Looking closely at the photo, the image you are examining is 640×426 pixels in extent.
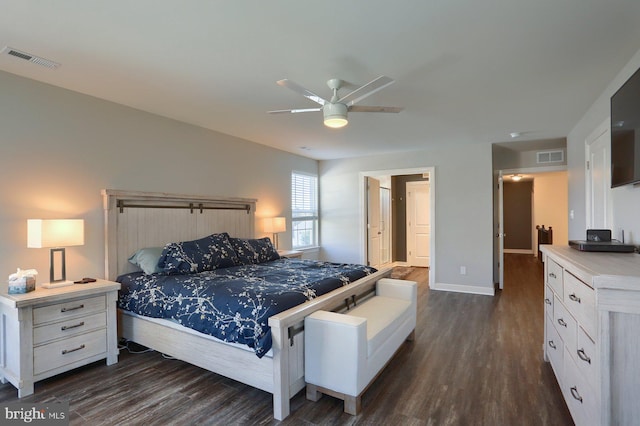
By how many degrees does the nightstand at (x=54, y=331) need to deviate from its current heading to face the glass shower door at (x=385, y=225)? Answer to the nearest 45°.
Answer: approximately 45° to its left

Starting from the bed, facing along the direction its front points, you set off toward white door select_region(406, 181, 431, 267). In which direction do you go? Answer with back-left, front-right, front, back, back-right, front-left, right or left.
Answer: left

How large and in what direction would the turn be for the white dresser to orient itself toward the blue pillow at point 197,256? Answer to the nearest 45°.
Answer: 0° — it already faces it

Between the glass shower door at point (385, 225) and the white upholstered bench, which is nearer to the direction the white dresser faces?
the white upholstered bench

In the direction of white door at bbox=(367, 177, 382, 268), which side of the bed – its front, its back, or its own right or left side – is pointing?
left

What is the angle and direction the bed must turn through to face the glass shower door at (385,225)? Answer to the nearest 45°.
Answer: approximately 90° to its left

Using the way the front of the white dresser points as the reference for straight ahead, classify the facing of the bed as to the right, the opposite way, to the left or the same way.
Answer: the opposite way

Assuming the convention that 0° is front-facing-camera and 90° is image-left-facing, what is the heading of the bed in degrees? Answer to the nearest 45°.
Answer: approximately 315°

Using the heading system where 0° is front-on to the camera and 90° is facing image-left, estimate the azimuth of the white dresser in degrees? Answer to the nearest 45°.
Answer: approximately 90°

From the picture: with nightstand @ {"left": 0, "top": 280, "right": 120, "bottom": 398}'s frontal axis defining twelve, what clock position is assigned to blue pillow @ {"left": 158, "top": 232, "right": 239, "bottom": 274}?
The blue pillow is roughly at 10 o'clock from the nightstand.

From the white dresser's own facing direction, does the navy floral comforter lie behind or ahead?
ahead
